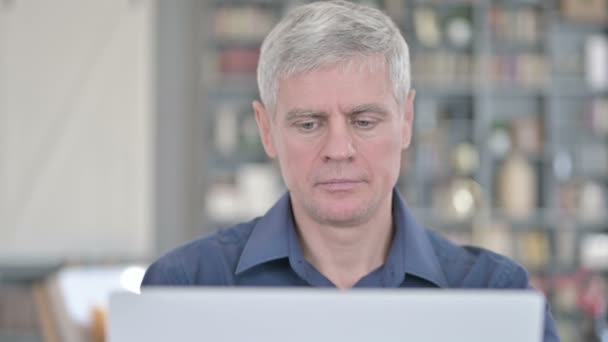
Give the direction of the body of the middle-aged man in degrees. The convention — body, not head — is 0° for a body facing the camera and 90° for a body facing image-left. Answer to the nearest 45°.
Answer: approximately 0°

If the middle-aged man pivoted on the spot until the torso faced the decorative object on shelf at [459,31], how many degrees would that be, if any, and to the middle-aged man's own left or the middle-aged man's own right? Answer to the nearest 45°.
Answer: approximately 180°

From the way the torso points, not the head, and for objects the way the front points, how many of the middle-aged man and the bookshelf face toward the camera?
2

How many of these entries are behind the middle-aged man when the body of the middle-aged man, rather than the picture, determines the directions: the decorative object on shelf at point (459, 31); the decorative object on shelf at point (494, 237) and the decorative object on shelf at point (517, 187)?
3

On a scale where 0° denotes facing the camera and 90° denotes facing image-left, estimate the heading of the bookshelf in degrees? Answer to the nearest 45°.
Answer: approximately 0°
